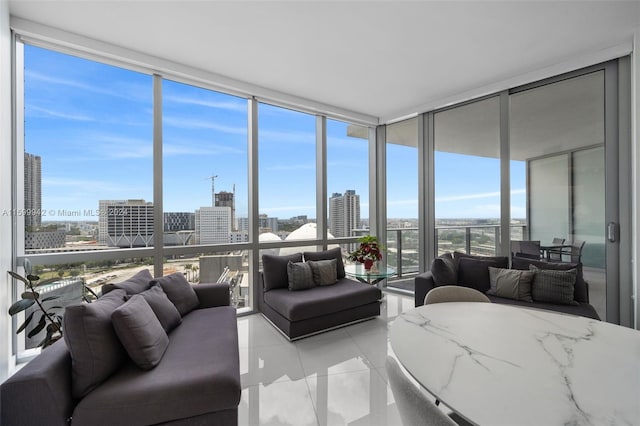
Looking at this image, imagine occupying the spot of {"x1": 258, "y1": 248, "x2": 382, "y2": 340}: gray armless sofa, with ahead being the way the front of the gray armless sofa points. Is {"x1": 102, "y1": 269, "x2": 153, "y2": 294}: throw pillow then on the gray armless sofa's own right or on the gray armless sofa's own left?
on the gray armless sofa's own right

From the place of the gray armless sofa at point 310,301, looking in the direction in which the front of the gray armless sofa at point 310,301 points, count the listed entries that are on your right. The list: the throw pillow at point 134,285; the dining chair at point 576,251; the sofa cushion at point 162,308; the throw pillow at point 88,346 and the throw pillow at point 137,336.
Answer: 4

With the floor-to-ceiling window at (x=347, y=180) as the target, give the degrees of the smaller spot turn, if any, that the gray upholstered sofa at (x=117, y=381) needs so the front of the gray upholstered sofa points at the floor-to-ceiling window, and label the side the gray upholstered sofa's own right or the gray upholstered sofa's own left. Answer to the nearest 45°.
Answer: approximately 45° to the gray upholstered sofa's own left

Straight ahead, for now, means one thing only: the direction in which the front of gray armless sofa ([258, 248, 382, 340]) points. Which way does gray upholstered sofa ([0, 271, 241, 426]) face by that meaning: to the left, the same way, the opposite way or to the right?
to the left

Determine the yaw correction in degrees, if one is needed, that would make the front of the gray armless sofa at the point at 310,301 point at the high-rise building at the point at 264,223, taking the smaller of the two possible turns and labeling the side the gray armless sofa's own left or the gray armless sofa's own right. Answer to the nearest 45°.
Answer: approximately 180°

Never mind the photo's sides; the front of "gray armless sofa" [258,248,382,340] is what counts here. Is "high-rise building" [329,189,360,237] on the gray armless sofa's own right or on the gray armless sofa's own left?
on the gray armless sofa's own left

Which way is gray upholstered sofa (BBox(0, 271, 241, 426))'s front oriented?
to the viewer's right

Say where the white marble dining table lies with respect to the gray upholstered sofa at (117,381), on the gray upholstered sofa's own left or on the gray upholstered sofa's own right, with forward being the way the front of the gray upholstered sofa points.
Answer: on the gray upholstered sofa's own right

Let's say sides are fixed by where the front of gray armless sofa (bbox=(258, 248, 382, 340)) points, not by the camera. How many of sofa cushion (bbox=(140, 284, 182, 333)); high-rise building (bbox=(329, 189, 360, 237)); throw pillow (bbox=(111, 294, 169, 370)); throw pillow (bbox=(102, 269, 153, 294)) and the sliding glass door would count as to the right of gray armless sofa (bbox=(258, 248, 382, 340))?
3

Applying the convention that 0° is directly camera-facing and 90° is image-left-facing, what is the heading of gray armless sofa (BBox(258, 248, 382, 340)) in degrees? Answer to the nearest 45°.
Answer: approximately 315°

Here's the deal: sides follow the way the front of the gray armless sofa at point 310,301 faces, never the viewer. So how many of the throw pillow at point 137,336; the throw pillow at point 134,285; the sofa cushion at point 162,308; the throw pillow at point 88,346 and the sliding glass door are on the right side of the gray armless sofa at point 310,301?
4

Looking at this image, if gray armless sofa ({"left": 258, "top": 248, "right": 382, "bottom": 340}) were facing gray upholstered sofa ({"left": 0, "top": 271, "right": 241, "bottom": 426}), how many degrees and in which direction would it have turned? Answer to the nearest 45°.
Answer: approximately 90° to its right
